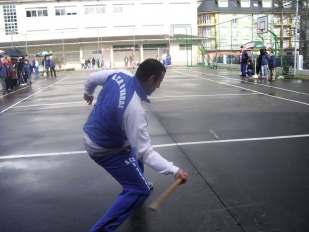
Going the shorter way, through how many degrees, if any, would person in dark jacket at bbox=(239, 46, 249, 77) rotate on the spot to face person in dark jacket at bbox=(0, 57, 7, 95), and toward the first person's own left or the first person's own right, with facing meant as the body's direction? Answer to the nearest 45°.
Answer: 0° — they already face them

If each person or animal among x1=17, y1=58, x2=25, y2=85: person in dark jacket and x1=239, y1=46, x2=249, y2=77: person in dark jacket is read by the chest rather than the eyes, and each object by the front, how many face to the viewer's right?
1

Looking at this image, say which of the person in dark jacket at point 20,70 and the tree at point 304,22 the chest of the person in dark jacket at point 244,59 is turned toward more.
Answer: the person in dark jacket

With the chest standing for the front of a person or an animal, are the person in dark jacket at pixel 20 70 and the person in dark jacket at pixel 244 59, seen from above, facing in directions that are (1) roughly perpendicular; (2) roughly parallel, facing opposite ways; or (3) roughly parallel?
roughly parallel, facing opposite ways

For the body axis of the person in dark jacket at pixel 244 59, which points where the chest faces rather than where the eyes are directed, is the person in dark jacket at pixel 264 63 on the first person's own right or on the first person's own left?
on the first person's own left

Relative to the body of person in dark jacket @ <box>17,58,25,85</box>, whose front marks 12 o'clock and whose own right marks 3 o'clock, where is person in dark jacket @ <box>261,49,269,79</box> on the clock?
person in dark jacket @ <box>261,49,269,79</box> is roughly at 1 o'clock from person in dark jacket @ <box>17,58,25,85</box>.

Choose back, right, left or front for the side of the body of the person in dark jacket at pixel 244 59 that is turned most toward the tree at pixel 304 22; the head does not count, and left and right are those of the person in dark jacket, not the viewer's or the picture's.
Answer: back

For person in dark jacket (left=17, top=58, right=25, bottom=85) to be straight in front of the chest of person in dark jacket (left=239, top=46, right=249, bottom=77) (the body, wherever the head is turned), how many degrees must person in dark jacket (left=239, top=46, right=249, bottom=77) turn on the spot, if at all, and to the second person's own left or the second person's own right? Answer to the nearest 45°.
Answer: approximately 45° to the second person's own right

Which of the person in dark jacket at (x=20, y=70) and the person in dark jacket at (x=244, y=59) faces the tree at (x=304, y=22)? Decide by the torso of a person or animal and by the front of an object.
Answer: the person in dark jacket at (x=20, y=70)

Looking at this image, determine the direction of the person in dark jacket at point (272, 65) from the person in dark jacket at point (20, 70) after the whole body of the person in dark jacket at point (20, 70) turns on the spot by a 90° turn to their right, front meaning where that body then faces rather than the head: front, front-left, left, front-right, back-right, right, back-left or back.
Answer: front-left

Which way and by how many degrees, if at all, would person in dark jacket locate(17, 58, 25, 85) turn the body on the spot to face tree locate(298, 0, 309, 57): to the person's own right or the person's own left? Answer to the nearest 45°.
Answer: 0° — they already face it

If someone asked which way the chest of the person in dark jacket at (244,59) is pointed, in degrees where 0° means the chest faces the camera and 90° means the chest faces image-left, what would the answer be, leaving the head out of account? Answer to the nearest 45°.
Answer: approximately 45°

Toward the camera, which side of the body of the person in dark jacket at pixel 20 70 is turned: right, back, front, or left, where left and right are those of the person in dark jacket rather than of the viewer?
right
